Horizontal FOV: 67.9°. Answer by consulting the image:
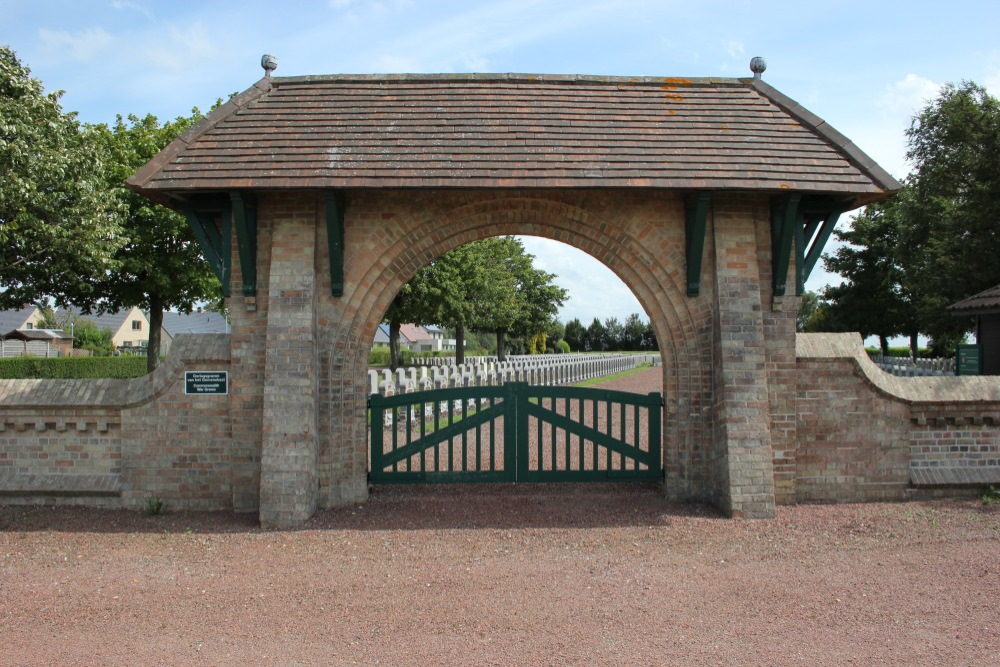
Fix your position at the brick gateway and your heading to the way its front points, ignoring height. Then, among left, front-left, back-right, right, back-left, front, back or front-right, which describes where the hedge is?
back-right

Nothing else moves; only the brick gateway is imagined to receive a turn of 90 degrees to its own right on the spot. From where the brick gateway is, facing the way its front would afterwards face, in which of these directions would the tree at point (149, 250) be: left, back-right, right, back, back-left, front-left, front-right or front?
front-right

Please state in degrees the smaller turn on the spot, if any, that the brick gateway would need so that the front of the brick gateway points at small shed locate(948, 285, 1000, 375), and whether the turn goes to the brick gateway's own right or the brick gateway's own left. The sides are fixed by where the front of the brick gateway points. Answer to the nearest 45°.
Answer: approximately 135° to the brick gateway's own left

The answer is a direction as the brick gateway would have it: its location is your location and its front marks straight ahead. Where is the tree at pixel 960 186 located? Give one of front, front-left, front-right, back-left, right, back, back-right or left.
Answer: back-left

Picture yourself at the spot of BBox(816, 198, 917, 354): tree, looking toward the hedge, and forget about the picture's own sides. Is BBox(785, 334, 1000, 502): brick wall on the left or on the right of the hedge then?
left

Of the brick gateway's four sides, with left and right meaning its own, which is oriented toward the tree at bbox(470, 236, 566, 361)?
back

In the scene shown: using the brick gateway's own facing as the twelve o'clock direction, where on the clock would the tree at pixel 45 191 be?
The tree is roughly at 4 o'clock from the brick gateway.

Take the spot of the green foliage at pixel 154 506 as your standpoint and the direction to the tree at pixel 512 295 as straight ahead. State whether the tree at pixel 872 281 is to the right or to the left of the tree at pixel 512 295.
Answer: right

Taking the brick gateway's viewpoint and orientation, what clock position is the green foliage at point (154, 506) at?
The green foliage is roughly at 3 o'clock from the brick gateway.

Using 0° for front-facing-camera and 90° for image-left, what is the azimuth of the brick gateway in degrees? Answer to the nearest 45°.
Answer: approximately 0°
